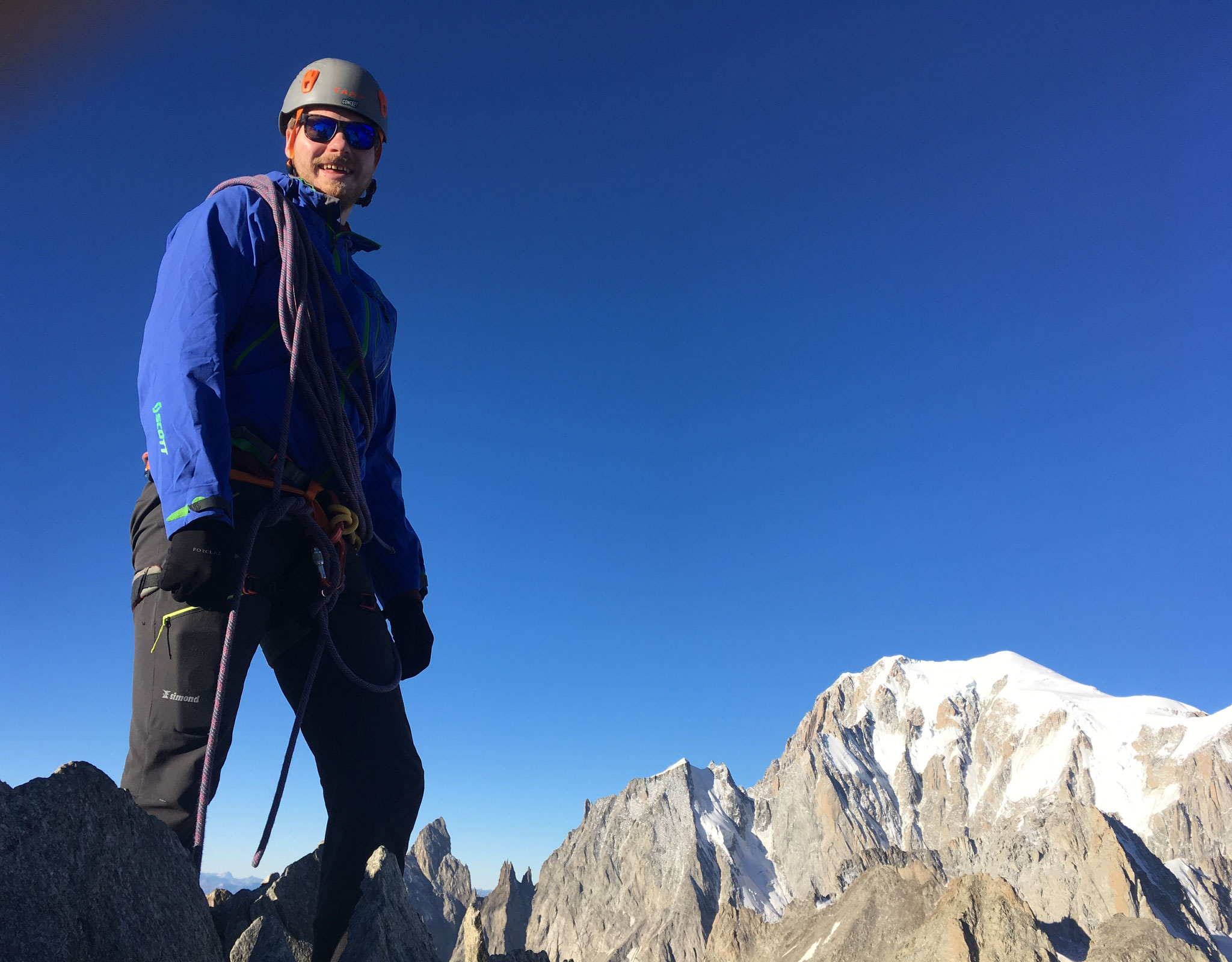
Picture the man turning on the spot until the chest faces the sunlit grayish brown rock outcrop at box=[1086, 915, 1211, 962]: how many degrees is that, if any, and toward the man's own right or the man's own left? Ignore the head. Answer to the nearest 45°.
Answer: approximately 90° to the man's own left

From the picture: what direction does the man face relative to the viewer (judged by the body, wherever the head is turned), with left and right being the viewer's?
facing the viewer and to the right of the viewer
